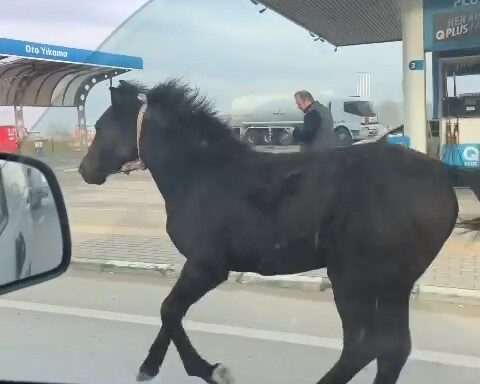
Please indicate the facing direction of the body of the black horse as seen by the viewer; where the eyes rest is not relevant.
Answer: to the viewer's left

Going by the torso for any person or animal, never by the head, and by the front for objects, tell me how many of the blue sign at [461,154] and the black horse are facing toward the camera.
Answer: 1

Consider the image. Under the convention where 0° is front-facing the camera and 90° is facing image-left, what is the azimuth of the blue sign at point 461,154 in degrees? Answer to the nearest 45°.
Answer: approximately 0°

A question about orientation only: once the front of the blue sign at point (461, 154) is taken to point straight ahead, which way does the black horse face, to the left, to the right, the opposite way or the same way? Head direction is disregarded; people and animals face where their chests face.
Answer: to the right

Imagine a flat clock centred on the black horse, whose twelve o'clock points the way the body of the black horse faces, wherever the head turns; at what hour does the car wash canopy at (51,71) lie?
The car wash canopy is roughly at 1 o'clock from the black horse.

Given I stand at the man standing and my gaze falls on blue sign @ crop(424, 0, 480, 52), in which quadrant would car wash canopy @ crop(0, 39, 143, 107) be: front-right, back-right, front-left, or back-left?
back-left
